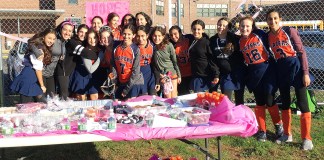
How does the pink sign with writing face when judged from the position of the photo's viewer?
facing the viewer

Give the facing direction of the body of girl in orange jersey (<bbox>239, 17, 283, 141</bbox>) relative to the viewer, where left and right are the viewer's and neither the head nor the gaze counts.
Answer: facing the viewer and to the left of the viewer

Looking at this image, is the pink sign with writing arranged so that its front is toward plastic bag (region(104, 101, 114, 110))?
yes

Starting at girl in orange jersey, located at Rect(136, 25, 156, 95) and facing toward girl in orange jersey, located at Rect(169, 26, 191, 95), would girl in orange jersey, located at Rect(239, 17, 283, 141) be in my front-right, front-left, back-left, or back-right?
front-right

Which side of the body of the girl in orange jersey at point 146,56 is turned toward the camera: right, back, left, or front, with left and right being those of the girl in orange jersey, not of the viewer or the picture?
front

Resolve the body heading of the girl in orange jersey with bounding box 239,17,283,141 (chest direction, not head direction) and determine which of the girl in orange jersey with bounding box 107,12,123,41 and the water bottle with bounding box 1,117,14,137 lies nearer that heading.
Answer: the water bottle

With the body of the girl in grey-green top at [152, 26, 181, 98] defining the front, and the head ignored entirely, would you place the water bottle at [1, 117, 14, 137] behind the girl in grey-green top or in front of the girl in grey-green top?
in front

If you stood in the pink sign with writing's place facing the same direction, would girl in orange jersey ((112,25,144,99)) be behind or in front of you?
in front

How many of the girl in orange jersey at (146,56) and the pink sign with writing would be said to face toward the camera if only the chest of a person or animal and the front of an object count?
2

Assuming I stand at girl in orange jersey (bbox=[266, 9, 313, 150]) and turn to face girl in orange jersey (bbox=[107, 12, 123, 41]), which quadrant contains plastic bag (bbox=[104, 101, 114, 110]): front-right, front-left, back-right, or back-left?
front-left
